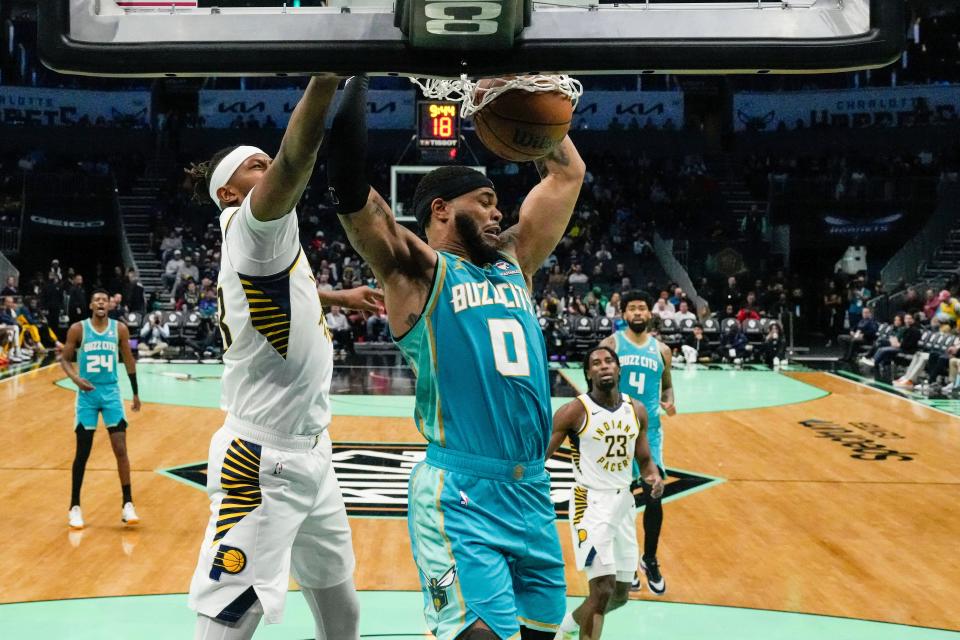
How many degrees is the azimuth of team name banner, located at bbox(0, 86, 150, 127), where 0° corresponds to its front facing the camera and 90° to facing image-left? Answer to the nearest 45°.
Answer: approximately 0°

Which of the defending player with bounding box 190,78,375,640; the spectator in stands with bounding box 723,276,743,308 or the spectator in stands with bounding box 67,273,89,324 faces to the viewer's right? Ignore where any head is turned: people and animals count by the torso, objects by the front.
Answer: the defending player

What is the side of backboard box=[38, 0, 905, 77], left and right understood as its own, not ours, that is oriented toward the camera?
back

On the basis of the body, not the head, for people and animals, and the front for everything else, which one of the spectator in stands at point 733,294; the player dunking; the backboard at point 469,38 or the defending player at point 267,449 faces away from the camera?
the backboard

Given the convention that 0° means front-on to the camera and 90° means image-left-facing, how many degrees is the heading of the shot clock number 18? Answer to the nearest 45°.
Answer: approximately 0°

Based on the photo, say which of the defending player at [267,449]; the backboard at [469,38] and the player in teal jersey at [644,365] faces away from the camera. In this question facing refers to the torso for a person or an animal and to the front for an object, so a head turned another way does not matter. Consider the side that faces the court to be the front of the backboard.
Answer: the backboard

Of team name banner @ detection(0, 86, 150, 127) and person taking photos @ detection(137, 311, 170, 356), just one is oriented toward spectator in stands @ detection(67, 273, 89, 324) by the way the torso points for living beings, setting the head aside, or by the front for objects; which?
the team name banner

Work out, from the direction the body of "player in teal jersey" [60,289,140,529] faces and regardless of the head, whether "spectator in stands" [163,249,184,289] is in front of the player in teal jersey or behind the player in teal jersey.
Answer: behind

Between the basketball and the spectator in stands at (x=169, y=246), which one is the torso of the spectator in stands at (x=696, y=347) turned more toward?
the basketball
